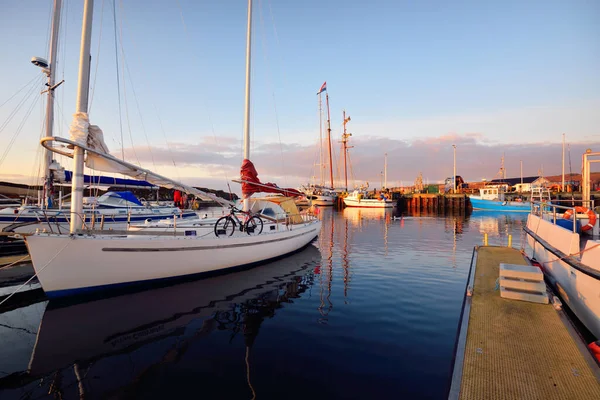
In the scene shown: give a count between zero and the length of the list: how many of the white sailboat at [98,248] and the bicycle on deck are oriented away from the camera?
0
